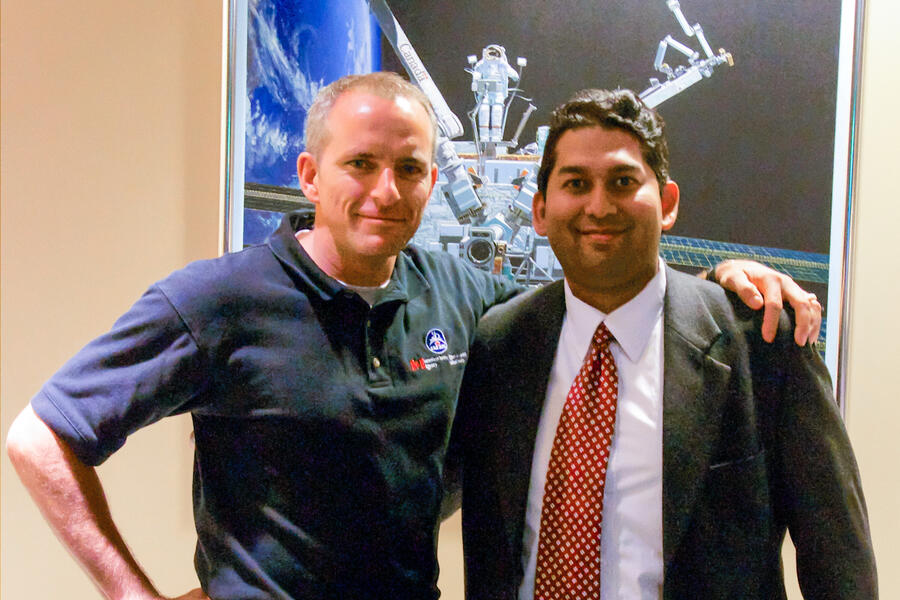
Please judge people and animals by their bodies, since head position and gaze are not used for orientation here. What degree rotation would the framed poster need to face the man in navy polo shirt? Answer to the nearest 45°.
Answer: approximately 45° to its right

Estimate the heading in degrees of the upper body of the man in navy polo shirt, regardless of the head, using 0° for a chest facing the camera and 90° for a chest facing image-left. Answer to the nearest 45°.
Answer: approximately 315°

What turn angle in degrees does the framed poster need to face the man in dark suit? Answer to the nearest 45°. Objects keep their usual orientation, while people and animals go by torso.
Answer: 0° — it already faces them
